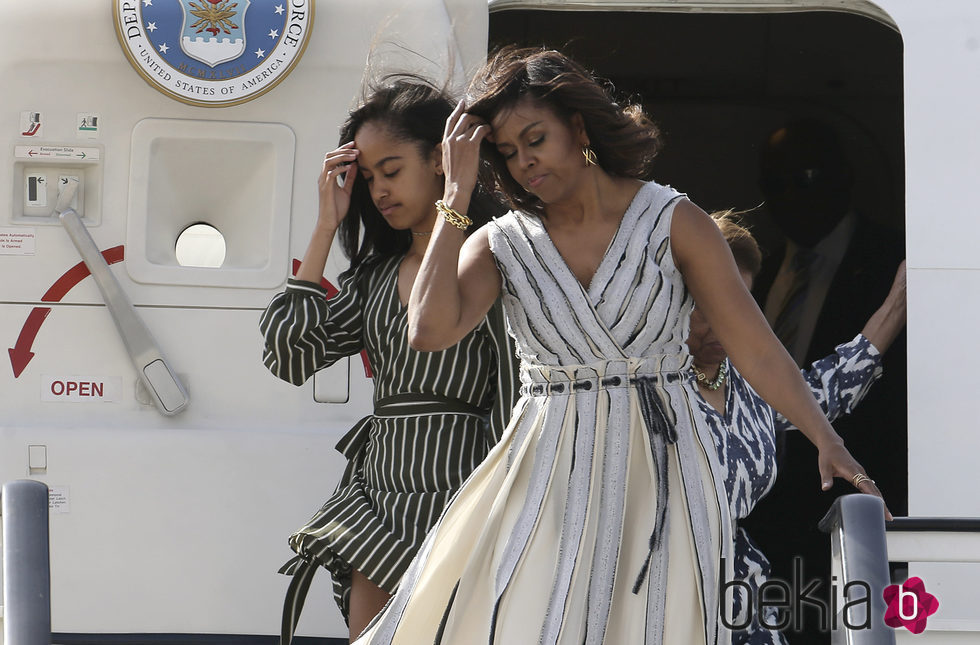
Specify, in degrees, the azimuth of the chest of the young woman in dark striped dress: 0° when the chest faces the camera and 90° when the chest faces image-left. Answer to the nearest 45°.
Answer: approximately 45°

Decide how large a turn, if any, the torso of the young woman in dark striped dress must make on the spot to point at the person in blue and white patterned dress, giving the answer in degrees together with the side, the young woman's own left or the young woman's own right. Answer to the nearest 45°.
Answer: approximately 135° to the young woman's own left

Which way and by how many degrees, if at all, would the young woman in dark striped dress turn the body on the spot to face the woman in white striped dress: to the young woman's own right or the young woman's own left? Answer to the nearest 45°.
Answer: approximately 90° to the young woman's own left

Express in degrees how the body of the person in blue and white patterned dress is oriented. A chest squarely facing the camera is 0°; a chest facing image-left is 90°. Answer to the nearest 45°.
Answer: approximately 45°

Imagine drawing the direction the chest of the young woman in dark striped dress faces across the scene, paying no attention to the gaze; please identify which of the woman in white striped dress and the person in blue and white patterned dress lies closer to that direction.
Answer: the woman in white striped dress

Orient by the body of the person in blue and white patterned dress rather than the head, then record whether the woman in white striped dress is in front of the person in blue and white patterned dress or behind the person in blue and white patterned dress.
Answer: in front

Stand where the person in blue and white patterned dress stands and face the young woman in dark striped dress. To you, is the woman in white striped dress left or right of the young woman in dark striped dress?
left
